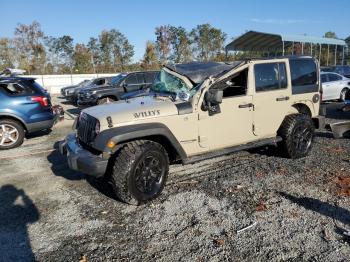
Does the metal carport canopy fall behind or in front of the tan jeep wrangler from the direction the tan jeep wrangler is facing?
behind

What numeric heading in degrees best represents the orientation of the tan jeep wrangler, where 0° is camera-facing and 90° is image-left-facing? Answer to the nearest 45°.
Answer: approximately 45°

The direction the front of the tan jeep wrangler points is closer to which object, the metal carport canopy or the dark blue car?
the dark blue car

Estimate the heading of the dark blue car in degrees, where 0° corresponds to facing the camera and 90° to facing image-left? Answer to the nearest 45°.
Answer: approximately 90°

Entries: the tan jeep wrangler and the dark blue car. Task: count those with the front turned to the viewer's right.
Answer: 0
